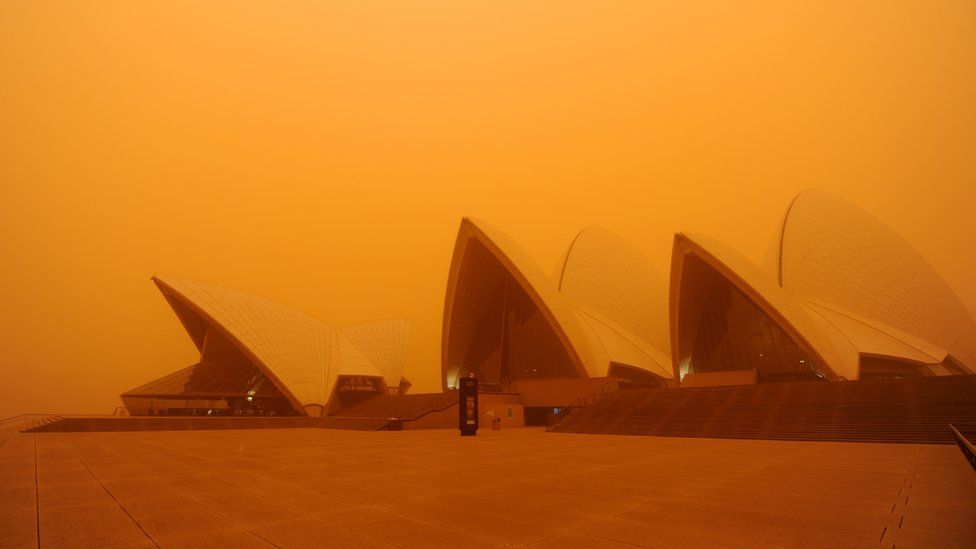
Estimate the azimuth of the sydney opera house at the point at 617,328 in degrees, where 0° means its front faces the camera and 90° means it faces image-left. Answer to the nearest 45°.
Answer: approximately 45°
